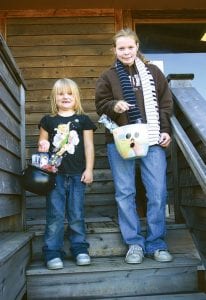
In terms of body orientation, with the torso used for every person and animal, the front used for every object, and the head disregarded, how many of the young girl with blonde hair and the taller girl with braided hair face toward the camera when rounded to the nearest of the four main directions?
2

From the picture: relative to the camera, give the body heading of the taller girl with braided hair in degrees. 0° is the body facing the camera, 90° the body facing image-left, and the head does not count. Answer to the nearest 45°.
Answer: approximately 0°

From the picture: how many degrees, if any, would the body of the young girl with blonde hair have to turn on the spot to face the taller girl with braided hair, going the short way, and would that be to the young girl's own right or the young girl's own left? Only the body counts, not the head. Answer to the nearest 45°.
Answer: approximately 90° to the young girl's own left

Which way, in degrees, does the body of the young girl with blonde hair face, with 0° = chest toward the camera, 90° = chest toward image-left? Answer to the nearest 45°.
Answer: approximately 0°
